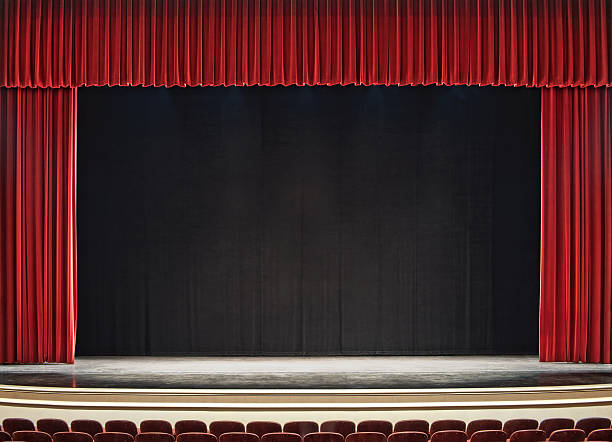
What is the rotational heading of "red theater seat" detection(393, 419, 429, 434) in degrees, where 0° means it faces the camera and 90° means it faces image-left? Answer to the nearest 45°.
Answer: approximately 180°

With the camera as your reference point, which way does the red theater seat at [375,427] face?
facing away from the viewer

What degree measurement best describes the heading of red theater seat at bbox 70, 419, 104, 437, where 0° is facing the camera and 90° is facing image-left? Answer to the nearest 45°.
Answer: approximately 180°

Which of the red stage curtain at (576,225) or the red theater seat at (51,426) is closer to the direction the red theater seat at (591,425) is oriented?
the red stage curtain

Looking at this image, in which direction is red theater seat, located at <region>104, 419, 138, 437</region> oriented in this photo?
away from the camera

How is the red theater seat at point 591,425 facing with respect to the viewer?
away from the camera

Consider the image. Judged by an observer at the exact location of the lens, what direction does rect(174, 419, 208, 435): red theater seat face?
facing away from the viewer

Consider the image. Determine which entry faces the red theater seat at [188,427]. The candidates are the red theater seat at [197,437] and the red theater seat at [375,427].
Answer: the red theater seat at [197,437]

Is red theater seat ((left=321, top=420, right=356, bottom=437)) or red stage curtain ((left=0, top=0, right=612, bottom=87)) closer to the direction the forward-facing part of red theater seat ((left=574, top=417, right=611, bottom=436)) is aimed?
the red stage curtain

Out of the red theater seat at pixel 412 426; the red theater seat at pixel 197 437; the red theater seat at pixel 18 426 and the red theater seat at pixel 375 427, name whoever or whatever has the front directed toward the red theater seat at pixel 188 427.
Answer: the red theater seat at pixel 197 437

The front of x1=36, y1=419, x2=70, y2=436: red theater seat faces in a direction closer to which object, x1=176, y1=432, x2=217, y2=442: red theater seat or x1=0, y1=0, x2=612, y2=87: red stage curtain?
the red stage curtain

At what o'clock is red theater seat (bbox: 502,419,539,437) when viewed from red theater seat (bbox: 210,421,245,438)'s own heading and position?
red theater seat (bbox: 502,419,539,437) is roughly at 3 o'clock from red theater seat (bbox: 210,421,245,438).

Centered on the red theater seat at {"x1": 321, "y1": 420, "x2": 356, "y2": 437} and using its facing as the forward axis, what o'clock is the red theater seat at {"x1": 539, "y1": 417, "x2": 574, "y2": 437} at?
the red theater seat at {"x1": 539, "y1": 417, "x2": 574, "y2": 437} is roughly at 3 o'clock from the red theater seat at {"x1": 321, "y1": 420, "x2": 356, "y2": 437}.

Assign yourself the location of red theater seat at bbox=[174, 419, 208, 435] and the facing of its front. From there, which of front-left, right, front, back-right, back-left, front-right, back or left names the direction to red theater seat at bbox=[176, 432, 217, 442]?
back

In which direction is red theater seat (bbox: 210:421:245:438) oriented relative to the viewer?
away from the camera

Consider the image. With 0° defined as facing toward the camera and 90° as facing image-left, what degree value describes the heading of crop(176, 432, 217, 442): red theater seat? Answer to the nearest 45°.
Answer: approximately 180°
